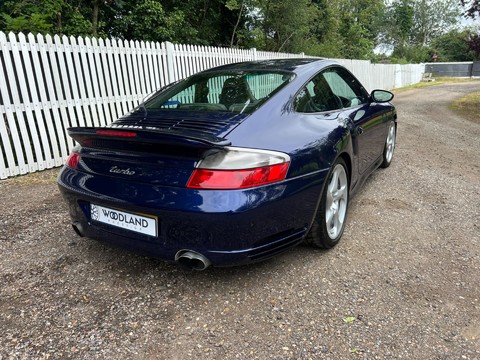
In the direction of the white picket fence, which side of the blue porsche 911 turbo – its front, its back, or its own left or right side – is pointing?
left

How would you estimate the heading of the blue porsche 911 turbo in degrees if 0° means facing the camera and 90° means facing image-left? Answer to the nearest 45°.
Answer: approximately 225°
